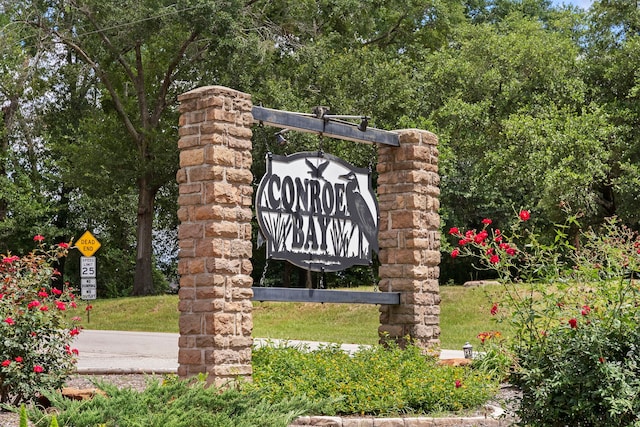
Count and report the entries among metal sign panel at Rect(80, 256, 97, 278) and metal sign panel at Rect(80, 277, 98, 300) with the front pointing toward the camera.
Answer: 2

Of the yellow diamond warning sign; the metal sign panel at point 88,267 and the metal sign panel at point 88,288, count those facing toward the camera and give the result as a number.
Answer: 3

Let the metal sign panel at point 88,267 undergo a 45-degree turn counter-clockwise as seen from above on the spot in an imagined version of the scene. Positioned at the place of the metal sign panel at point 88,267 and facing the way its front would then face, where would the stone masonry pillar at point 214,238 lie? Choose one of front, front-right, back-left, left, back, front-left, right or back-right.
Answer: front-right

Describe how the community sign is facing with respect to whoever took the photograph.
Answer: facing the viewer and to the right of the viewer

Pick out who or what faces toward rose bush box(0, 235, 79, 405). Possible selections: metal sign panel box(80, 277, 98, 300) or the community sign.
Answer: the metal sign panel

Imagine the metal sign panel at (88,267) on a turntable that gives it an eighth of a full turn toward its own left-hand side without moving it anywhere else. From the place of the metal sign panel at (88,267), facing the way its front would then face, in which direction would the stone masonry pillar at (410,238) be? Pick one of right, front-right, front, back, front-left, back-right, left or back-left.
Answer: front-right

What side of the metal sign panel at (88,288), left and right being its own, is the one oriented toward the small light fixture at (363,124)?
front

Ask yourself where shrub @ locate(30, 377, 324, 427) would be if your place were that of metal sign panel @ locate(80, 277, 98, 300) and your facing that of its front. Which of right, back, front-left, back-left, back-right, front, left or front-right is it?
front

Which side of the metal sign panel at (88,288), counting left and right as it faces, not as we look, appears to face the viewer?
front

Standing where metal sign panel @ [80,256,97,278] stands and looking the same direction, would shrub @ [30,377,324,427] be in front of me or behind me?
in front

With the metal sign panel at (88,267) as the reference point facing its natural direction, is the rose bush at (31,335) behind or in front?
in front

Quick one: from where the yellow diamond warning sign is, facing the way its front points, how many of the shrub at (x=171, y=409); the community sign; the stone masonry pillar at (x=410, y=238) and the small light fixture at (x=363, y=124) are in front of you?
4

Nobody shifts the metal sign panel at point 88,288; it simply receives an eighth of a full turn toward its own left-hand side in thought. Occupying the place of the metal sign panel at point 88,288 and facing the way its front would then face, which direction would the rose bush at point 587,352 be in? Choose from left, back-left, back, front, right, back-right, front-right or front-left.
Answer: front-right

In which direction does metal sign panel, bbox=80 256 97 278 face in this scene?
toward the camera
